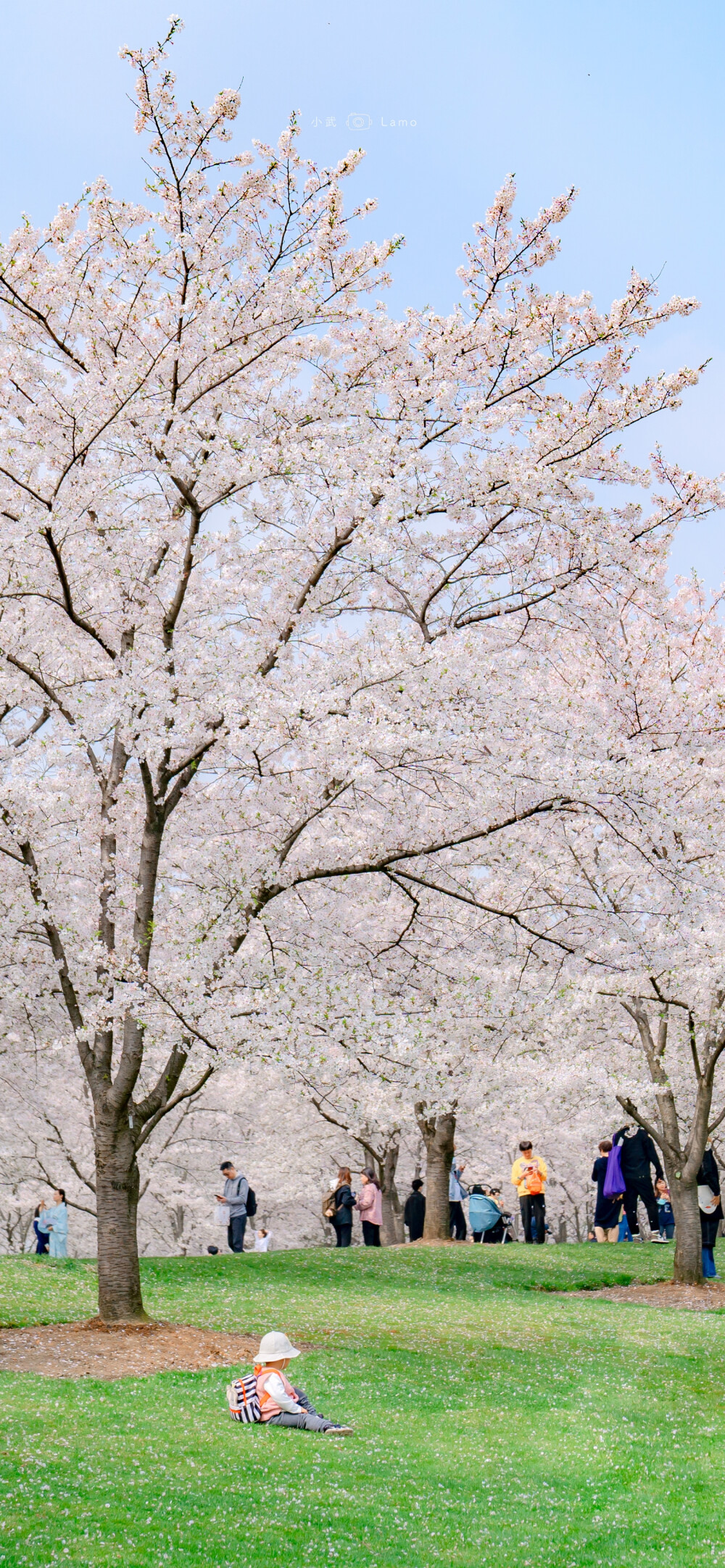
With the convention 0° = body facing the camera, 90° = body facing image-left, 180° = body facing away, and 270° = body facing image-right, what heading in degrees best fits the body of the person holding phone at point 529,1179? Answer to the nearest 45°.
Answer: approximately 0°

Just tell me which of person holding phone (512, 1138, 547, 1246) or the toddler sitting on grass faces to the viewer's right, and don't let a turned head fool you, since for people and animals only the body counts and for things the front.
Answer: the toddler sitting on grass

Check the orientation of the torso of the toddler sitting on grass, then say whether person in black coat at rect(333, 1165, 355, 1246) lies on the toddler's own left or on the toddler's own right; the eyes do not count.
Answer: on the toddler's own left

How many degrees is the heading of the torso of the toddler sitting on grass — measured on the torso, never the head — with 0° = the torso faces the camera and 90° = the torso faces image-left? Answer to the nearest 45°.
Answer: approximately 270°

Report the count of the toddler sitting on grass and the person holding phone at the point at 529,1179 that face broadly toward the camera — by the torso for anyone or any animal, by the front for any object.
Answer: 1

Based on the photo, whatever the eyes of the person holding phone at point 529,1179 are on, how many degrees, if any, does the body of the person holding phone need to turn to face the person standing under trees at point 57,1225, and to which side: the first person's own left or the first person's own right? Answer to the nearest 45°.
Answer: approximately 90° to the first person's own right

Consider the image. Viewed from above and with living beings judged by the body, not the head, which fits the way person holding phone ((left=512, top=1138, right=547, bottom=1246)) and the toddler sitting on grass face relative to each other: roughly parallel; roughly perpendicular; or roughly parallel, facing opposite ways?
roughly perpendicular

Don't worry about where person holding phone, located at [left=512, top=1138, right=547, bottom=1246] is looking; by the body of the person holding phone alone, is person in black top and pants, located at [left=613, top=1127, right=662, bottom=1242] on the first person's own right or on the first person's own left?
on the first person's own left
